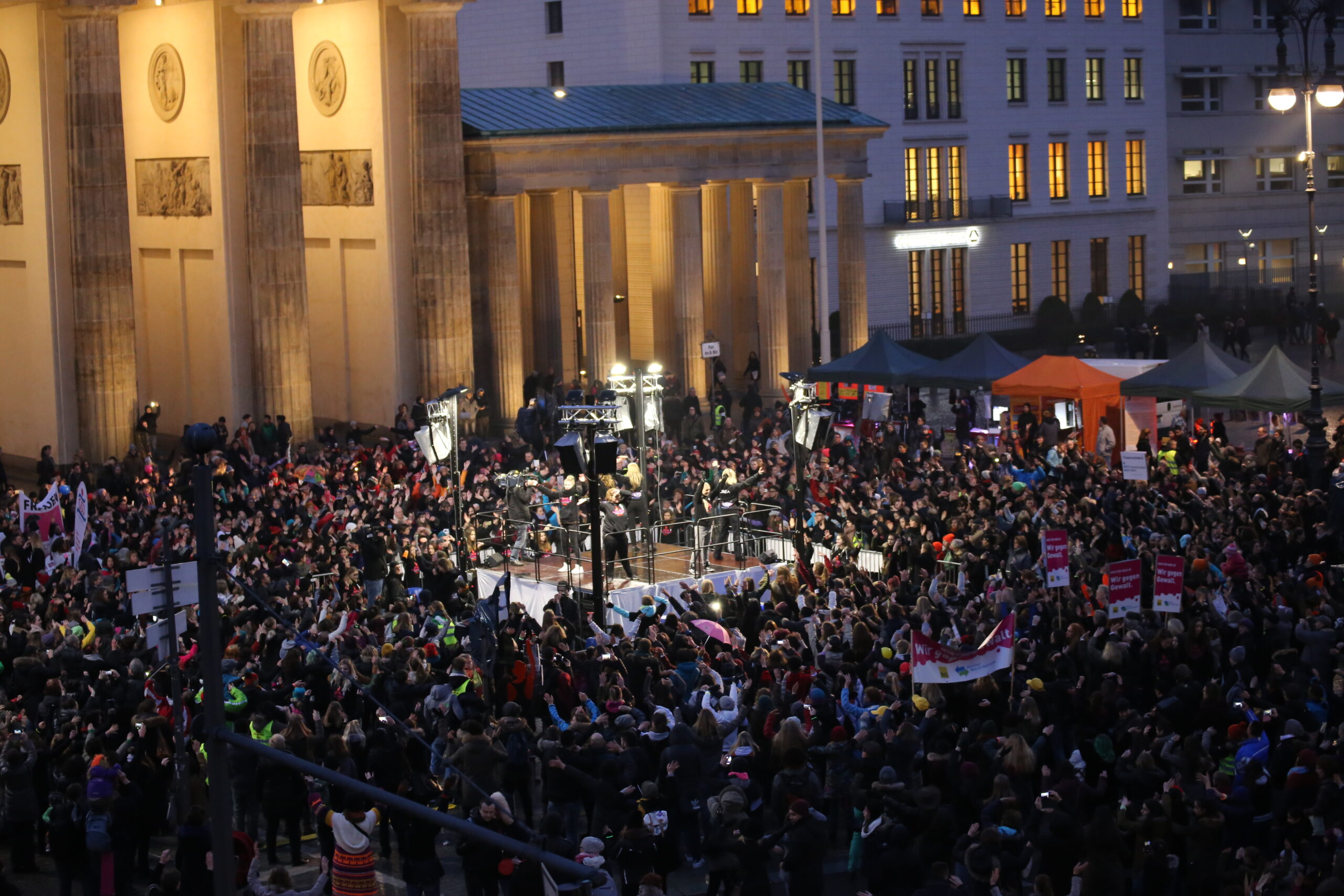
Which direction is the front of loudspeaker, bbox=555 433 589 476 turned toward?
toward the camera

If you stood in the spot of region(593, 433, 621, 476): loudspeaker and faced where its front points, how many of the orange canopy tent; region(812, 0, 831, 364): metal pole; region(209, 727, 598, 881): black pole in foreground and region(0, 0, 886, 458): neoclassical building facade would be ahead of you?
1

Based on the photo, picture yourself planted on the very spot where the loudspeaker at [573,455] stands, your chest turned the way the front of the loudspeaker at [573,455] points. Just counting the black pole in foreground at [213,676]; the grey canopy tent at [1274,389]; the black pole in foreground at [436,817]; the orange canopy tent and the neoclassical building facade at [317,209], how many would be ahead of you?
2

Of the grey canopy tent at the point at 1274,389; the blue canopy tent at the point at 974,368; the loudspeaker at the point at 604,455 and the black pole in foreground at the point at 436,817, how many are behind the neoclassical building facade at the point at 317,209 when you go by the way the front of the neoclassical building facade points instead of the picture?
0

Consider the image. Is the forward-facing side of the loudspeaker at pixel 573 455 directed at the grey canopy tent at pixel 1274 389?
no

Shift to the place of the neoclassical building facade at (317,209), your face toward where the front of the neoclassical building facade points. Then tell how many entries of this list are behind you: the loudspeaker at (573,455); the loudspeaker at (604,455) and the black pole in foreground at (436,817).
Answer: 0

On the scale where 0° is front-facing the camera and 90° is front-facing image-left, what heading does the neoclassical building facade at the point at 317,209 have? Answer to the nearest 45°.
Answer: approximately 315°

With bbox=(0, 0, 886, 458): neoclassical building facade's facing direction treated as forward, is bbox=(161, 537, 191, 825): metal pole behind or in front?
in front

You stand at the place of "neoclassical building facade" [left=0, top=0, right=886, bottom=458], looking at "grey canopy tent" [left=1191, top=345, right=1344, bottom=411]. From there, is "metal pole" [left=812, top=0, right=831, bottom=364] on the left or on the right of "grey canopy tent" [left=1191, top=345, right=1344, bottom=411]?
left

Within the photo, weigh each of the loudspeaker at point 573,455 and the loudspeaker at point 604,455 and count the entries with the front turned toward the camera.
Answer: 2

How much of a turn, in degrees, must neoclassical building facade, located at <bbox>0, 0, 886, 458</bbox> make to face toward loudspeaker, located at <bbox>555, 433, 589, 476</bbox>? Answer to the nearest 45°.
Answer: approximately 45° to its right

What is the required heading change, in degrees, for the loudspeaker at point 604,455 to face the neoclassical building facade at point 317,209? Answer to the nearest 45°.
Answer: approximately 180°

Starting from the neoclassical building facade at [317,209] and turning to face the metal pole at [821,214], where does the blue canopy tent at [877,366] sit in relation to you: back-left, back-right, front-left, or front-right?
front-right

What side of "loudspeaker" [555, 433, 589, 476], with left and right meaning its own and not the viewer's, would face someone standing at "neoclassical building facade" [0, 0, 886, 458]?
back

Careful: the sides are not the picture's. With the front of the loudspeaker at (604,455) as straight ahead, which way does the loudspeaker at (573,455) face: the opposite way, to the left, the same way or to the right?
the same way

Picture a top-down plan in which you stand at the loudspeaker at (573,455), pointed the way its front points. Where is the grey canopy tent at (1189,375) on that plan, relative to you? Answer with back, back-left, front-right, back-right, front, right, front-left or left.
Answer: back-left

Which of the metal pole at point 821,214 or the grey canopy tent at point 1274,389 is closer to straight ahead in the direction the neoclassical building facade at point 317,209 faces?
the grey canopy tent

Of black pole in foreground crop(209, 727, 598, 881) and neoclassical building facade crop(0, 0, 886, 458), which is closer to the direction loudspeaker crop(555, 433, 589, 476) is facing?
the black pole in foreground
